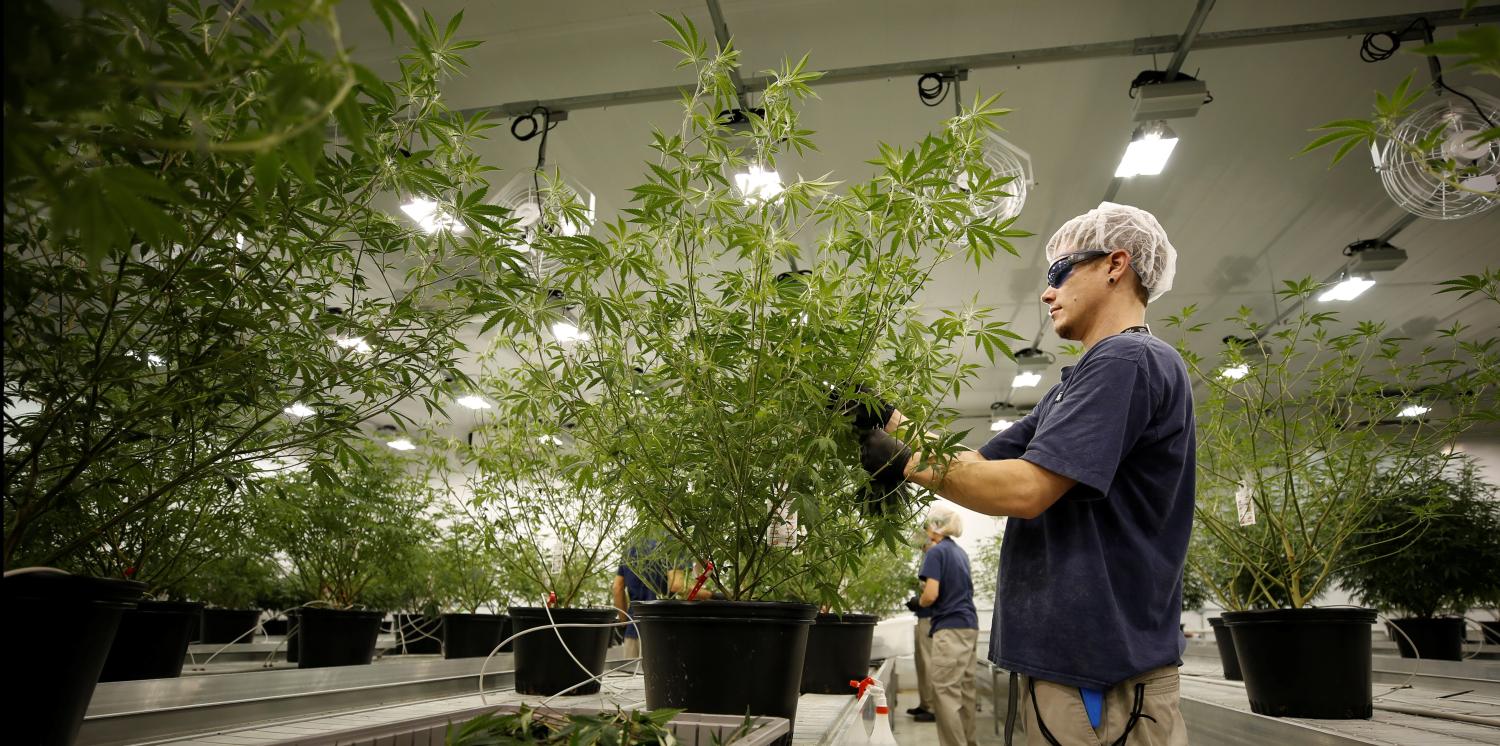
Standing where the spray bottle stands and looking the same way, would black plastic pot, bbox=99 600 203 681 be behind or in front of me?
in front

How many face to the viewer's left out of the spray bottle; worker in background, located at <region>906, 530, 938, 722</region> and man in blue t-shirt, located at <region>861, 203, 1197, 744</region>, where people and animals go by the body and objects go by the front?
3

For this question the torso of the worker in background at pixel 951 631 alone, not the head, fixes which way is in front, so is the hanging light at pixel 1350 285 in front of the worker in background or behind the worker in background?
behind

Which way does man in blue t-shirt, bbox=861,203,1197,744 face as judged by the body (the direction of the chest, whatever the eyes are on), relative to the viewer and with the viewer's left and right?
facing to the left of the viewer

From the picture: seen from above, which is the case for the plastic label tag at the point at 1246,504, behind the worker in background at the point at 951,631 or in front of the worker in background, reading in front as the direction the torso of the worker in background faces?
behind

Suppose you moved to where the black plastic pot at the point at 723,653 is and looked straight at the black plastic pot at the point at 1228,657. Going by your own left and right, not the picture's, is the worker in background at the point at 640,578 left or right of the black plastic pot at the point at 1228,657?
left

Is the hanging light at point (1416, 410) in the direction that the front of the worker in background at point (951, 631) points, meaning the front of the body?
no

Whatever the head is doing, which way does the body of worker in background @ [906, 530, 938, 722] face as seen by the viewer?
to the viewer's left

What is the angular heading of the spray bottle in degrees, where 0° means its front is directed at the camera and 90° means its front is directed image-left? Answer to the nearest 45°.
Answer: approximately 90°

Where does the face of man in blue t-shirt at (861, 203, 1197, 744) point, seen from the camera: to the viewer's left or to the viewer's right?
to the viewer's left

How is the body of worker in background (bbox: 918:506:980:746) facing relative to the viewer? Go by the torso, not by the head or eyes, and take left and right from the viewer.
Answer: facing away from the viewer and to the left of the viewer

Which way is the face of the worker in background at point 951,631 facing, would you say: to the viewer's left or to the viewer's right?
to the viewer's left
